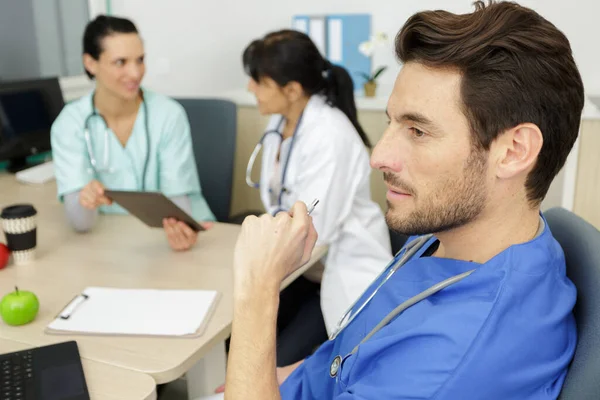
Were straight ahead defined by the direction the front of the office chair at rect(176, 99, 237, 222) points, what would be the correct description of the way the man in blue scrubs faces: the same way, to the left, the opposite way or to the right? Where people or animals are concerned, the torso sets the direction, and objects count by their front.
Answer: to the right

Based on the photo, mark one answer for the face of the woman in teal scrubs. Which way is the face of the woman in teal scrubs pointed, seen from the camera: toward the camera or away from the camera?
toward the camera

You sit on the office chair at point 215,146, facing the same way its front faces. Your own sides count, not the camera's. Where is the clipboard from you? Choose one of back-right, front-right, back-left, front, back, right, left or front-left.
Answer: front

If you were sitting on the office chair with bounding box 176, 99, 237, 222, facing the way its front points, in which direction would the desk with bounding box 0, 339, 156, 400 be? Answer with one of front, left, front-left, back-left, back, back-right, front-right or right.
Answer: front

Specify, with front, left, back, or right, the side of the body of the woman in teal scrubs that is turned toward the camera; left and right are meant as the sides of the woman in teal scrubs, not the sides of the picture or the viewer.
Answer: front

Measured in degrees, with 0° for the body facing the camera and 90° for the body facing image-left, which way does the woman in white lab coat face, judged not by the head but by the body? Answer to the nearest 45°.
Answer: approximately 90°

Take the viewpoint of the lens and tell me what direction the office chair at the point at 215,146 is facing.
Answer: facing the viewer

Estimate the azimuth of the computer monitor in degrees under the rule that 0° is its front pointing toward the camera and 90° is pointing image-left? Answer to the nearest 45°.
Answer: approximately 315°

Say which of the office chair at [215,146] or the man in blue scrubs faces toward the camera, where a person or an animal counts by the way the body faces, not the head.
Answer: the office chair

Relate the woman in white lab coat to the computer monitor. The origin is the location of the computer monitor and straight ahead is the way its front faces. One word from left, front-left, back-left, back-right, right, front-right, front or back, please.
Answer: front

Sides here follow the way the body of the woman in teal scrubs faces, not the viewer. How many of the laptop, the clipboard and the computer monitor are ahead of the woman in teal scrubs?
2

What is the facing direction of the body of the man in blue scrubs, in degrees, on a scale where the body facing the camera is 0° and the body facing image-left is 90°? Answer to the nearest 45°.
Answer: approximately 90°
